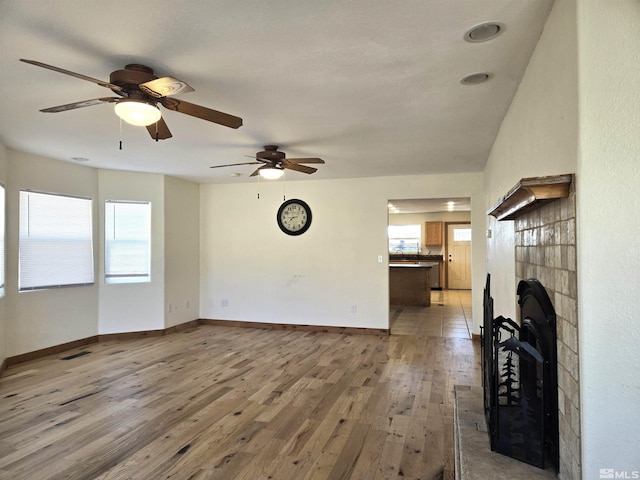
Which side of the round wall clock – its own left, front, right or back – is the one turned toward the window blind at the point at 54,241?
right

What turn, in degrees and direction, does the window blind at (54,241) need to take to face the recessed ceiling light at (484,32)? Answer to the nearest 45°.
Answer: approximately 45° to its right

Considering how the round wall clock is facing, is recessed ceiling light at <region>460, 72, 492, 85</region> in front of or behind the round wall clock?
in front

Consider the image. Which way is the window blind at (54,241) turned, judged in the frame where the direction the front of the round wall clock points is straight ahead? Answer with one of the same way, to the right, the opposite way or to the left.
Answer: to the left

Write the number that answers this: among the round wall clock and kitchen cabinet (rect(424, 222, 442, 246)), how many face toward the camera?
2

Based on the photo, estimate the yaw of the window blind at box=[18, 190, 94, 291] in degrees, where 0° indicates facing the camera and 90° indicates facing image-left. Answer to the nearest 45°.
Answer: approximately 315°

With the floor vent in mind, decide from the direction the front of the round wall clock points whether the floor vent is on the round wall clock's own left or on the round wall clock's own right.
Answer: on the round wall clock's own right

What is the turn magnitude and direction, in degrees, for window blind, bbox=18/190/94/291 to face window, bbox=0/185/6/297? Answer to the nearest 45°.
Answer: approximately 90° to its right

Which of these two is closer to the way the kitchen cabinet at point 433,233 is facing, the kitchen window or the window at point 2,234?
the window
